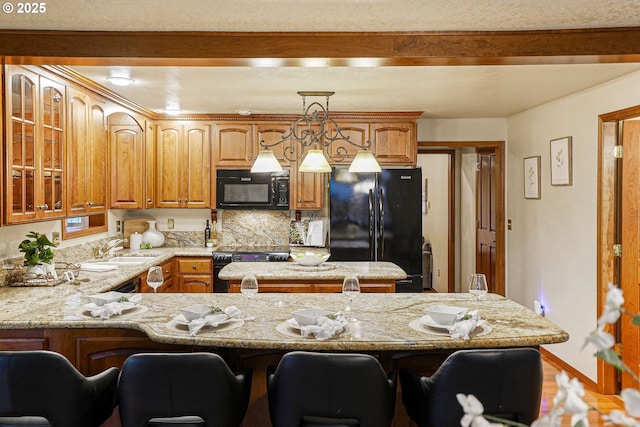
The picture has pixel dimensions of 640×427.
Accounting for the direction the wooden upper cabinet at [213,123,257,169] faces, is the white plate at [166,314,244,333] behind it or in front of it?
in front

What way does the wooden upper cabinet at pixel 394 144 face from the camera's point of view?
toward the camera

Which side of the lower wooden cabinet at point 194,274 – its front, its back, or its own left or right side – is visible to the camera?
front

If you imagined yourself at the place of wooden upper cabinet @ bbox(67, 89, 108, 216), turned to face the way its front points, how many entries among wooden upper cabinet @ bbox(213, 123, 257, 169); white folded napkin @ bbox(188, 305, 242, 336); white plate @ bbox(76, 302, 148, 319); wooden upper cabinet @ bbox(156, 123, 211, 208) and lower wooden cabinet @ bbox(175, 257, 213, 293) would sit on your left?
3

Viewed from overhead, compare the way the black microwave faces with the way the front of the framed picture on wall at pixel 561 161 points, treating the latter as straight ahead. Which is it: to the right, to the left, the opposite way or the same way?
to the left

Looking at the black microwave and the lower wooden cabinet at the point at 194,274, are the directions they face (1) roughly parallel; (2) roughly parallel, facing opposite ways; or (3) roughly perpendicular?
roughly parallel

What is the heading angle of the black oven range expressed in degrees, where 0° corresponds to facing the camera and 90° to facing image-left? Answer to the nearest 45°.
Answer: approximately 0°

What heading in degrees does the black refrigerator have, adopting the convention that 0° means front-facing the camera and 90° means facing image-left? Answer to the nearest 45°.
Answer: approximately 0°

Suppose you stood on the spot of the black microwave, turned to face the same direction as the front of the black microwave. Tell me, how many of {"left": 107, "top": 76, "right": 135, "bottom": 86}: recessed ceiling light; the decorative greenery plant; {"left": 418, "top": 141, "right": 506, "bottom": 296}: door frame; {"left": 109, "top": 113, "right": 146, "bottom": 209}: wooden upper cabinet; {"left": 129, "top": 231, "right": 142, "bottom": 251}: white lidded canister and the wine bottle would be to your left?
1

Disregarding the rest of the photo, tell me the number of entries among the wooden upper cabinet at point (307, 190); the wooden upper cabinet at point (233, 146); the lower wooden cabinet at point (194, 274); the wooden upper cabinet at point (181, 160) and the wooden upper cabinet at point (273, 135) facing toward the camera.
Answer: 5

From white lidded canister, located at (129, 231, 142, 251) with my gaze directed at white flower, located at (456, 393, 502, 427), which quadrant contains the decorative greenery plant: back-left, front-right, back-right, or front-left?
front-right

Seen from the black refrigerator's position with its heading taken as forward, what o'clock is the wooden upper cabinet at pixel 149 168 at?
The wooden upper cabinet is roughly at 3 o'clock from the black refrigerator.

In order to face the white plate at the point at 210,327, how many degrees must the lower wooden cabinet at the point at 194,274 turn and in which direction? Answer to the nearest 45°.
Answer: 0° — it already faces it

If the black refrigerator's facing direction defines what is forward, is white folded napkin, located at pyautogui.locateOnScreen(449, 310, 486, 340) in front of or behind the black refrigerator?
in front

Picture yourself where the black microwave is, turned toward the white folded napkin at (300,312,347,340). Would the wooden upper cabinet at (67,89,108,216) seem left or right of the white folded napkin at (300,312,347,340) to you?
right

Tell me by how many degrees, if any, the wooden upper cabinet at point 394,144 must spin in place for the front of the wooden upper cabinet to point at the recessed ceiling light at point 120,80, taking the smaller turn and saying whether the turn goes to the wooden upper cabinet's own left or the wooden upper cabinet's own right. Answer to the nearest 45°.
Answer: approximately 45° to the wooden upper cabinet's own right

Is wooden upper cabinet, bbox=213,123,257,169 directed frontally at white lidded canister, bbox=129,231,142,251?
no

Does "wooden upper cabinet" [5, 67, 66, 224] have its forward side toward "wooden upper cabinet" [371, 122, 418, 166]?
no

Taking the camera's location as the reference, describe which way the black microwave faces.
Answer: facing the viewer

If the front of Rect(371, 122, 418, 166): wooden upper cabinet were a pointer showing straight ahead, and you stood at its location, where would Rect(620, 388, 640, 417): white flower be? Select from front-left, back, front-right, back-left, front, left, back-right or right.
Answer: front

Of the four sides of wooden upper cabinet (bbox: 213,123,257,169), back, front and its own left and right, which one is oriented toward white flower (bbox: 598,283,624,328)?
front

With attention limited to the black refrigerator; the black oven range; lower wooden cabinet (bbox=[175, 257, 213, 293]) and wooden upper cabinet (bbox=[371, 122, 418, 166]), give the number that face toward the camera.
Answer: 4
